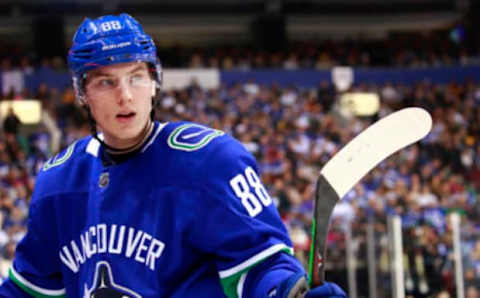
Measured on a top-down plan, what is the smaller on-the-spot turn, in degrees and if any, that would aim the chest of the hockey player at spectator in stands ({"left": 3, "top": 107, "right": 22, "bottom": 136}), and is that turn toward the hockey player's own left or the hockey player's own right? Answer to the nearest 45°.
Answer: approximately 135° to the hockey player's own right

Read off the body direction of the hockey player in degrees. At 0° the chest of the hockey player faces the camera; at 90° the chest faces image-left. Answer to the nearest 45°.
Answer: approximately 45°
